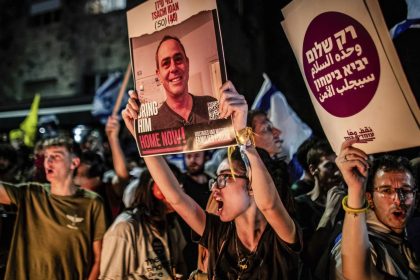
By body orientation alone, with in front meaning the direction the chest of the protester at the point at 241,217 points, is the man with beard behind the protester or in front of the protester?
behind

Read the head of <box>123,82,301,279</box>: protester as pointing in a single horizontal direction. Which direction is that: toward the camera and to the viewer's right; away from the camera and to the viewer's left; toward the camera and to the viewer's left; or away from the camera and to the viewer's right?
toward the camera and to the viewer's left

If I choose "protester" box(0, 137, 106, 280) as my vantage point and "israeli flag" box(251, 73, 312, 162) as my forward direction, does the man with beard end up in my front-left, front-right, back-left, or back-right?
front-right

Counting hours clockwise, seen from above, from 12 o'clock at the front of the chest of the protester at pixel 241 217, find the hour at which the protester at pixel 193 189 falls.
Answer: the protester at pixel 193 189 is roughly at 4 o'clock from the protester at pixel 241 217.

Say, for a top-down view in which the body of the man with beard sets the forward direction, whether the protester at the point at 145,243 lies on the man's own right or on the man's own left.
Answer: on the man's own right

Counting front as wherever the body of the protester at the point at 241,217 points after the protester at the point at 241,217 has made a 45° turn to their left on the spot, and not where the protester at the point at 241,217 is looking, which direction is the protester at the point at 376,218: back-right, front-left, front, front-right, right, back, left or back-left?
left

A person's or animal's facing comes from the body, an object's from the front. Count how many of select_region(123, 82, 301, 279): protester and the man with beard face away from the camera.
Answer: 0

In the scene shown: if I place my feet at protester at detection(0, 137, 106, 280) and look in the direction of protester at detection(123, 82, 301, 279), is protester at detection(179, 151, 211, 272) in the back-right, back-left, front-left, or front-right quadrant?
front-left

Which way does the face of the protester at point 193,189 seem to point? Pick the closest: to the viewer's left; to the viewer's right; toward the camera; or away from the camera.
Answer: toward the camera

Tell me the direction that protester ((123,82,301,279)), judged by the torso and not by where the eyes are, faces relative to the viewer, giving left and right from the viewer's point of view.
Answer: facing the viewer and to the left of the viewer
